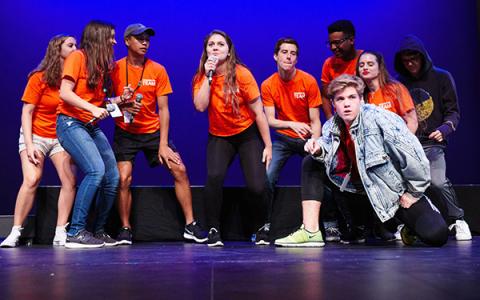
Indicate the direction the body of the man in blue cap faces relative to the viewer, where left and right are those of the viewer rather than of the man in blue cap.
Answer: facing the viewer

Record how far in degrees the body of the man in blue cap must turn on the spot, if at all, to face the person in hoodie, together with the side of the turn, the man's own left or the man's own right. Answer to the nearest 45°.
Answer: approximately 90° to the man's own left

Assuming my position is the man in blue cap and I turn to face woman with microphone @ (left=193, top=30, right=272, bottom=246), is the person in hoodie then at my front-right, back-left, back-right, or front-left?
front-left

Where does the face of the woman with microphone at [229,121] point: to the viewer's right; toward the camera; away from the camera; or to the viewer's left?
toward the camera

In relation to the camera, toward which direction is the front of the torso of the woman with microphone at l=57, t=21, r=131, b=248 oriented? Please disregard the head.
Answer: to the viewer's right

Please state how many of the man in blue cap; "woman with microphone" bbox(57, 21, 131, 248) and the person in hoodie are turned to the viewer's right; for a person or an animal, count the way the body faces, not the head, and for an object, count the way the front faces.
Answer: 1

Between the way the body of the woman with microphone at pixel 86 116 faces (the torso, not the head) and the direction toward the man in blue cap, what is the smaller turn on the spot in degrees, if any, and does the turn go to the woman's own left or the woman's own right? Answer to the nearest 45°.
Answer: approximately 45° to the woman's own left

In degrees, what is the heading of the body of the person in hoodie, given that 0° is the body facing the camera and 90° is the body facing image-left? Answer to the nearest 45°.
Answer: approximately 45°

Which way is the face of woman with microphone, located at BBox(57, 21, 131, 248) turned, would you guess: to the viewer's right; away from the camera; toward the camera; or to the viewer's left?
to the viewer's right

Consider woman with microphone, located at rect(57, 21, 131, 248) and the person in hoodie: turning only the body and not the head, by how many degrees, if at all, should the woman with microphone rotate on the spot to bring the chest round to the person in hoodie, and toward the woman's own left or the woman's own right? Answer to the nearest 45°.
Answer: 0° — they already face them

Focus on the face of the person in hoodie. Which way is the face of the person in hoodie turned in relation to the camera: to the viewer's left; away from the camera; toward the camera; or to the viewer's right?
toward the camera

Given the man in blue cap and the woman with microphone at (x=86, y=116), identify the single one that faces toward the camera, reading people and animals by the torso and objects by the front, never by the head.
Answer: the man in blue cap
